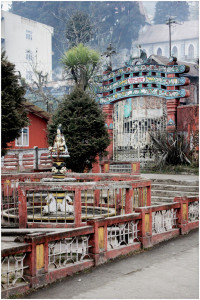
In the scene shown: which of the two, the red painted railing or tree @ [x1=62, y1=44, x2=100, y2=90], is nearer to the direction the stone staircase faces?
the red painted railing

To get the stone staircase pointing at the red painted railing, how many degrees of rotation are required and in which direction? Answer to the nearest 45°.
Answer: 0° — it already faces it

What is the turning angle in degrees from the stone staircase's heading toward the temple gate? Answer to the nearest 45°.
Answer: approximately 180°

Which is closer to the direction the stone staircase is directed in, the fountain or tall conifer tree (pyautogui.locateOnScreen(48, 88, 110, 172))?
the fountain

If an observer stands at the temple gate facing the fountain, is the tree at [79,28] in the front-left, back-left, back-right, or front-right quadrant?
back-right

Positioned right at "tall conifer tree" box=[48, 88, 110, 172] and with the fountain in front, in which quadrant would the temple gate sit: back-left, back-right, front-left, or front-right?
back-left

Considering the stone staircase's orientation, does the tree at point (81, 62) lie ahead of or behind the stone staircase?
behind

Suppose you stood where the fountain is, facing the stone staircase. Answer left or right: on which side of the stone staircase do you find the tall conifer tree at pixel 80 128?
left

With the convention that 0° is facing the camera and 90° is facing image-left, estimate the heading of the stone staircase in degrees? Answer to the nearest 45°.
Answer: approximately 0°
